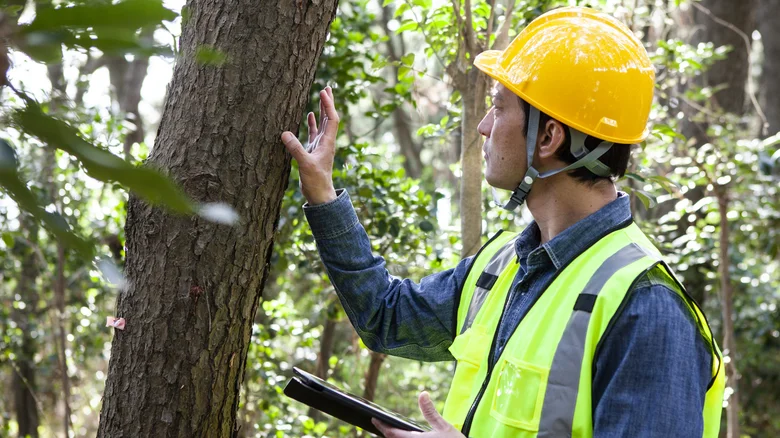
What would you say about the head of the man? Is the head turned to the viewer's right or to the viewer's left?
to the viewer's left

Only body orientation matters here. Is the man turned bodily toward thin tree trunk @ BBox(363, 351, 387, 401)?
no

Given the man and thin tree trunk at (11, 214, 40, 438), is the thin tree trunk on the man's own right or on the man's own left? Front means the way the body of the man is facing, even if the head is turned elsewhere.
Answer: on the man's own right

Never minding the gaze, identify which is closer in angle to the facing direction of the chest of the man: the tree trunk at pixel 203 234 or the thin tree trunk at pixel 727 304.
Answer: the tree trunk

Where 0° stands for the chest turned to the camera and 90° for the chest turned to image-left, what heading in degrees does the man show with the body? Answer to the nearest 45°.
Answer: approximately 45°

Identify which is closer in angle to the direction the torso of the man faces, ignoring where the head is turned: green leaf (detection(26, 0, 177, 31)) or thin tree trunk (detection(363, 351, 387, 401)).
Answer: the green leaf

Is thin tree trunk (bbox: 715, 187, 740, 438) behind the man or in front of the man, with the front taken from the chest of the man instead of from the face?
behind

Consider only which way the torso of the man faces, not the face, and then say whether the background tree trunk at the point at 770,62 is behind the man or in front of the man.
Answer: behind

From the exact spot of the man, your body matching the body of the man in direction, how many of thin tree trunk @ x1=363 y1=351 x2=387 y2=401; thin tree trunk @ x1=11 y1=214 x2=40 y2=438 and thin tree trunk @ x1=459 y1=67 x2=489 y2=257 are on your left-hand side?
0

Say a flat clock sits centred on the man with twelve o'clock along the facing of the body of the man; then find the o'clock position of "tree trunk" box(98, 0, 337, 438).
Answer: The tree trunk is roughly at 1 o'clock from the man.

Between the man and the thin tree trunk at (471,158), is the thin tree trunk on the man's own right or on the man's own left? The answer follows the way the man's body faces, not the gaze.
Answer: on the man's own right

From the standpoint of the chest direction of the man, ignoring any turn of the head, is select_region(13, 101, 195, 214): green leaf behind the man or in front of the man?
in front

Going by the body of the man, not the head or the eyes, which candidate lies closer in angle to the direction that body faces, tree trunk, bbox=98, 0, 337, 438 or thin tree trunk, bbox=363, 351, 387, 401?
the tree trunk

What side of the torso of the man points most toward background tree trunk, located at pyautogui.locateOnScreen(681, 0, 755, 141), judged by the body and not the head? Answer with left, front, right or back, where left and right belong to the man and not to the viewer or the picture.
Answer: back
